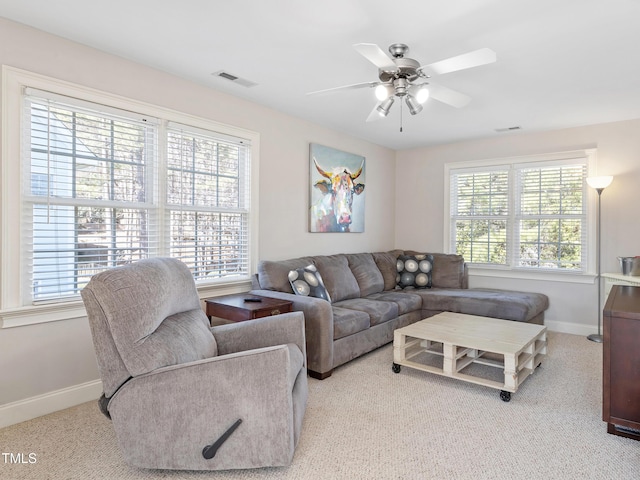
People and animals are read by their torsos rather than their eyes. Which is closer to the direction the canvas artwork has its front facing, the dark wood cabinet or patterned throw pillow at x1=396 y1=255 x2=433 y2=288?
the dark wood cabinet

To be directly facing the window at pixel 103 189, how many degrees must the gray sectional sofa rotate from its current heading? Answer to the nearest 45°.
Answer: approximately 90° to its right

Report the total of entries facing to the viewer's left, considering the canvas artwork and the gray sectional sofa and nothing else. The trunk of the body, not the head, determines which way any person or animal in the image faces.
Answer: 0

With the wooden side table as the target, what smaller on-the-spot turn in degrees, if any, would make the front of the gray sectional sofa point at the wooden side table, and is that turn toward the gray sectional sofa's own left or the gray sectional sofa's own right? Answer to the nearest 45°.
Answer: approximately 90° to the gray sectional sofa's own right

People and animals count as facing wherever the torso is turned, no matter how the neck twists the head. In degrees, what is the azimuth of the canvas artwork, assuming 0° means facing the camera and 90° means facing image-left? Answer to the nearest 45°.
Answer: approximately 315°

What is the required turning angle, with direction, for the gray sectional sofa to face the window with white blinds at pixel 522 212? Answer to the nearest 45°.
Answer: approximately 90° to its left

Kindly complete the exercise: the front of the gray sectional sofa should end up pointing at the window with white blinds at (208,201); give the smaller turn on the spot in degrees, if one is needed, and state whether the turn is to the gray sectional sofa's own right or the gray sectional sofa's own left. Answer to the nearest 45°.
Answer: approximately 90° to the gray sectional sofa's own right

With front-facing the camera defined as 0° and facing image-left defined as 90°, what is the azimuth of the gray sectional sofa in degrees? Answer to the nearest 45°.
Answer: approximately 315°

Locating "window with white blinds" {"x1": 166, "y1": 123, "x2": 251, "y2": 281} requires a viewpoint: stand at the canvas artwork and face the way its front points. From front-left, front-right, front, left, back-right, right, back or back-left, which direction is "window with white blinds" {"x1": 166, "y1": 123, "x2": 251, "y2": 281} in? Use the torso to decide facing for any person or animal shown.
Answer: right

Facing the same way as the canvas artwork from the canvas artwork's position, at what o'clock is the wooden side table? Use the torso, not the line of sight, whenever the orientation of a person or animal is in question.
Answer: The wooden side table is roughly at 2 o'clock from the canvas artwork.

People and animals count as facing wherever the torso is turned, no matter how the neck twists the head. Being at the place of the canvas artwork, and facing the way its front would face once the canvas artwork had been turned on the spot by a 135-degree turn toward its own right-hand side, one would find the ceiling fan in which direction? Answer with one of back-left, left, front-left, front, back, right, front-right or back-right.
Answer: left
